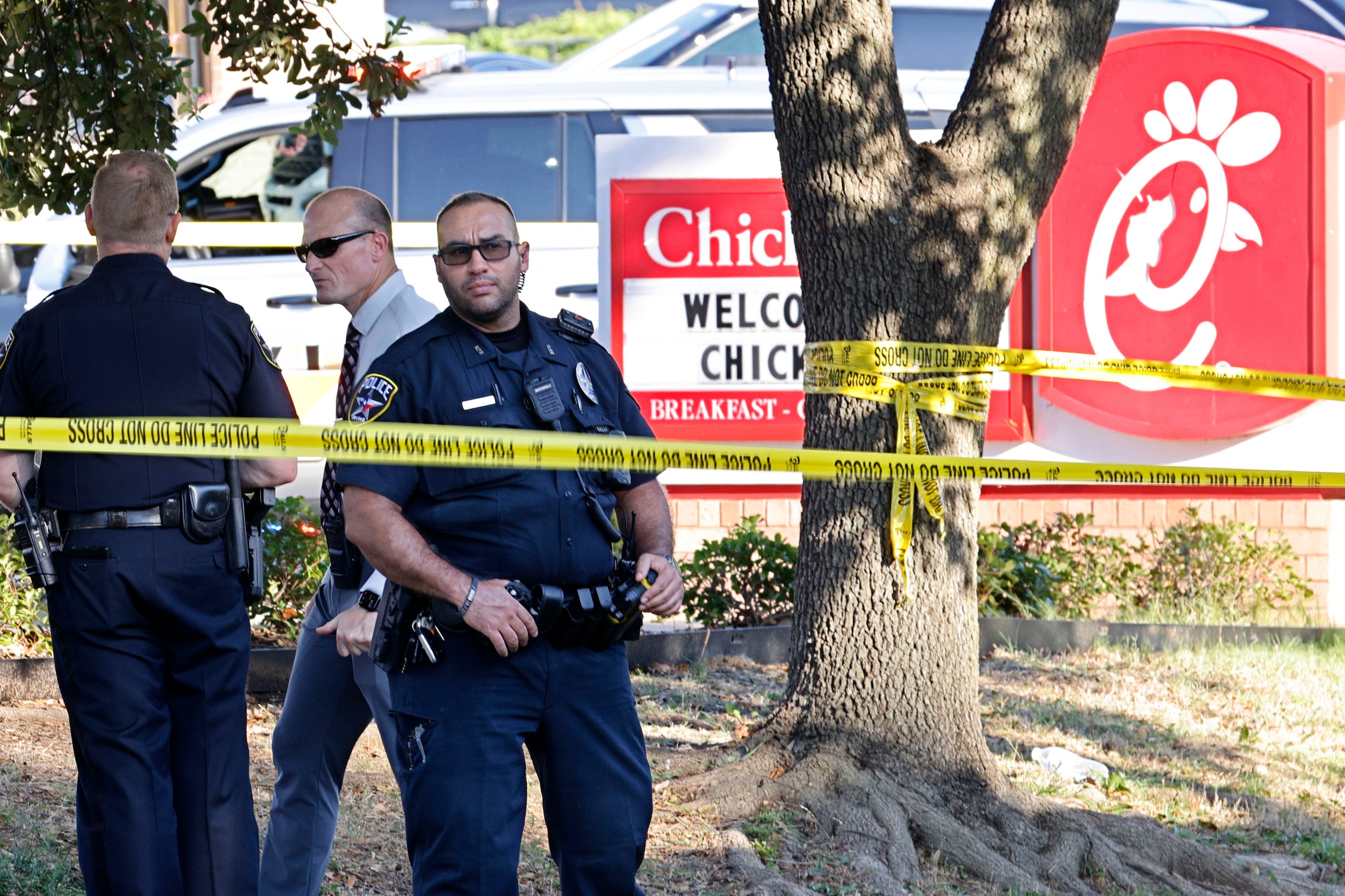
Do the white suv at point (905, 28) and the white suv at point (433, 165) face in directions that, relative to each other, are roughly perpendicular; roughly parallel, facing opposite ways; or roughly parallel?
roughly parallel

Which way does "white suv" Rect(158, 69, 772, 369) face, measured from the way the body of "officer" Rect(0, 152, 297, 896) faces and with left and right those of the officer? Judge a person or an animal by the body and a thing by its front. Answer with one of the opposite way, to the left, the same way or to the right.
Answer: to the left

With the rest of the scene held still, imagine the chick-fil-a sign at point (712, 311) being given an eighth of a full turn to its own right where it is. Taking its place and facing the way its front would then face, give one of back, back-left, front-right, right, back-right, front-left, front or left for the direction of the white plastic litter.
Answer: left

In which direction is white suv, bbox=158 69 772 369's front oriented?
to the viewer's left

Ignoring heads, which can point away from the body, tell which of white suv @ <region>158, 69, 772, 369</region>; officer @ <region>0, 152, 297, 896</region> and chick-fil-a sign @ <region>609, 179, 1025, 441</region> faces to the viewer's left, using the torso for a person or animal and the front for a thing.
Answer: the white suv

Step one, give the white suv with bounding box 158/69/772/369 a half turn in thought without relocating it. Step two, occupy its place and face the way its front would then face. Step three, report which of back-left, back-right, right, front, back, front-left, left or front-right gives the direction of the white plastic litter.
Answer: front-right

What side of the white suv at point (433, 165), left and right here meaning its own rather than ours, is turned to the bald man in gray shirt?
left

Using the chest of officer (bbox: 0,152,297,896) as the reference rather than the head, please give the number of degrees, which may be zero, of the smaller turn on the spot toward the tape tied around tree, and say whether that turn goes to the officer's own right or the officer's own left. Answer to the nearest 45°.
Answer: approximately 90° to the officer's own right

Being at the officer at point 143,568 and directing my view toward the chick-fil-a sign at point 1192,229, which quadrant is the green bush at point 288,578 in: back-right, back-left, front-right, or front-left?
front-left

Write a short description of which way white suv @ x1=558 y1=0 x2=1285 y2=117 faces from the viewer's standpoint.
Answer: facing to the left of the viewer

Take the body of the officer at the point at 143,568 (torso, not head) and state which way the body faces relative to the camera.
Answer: away from the camera

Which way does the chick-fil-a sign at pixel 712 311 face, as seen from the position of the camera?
facing the viewer

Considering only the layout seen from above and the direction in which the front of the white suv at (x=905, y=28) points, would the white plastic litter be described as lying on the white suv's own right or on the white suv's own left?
on the white suv's own left

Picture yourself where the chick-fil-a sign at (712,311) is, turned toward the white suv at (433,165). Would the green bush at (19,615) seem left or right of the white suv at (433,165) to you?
left

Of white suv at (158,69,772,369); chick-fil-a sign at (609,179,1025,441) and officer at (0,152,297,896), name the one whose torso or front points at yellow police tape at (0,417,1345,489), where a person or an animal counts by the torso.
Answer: the chick-fil-a sign

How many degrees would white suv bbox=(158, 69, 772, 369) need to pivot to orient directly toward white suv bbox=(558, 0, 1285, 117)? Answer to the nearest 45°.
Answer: approximately 135° to its right

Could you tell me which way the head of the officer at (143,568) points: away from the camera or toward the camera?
away from the camera

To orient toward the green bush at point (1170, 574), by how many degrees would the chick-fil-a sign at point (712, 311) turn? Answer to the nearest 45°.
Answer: approximately 90° to its left
